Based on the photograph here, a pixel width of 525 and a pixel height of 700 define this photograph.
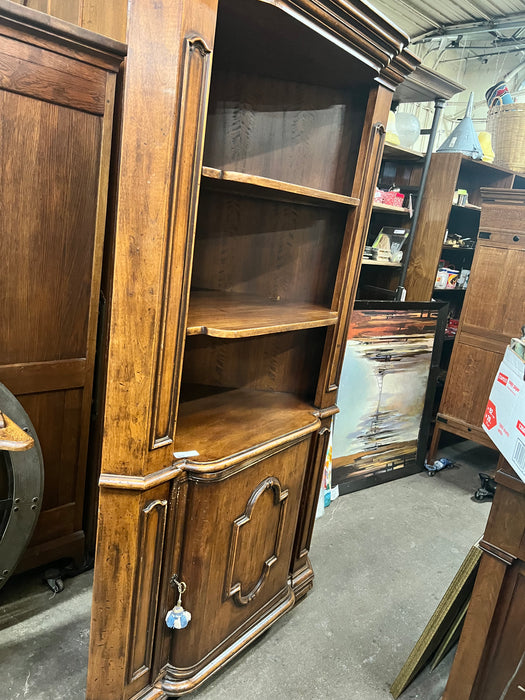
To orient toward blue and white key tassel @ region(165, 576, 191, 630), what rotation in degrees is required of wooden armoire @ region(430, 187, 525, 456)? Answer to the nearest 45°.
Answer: approximately 45° to its left

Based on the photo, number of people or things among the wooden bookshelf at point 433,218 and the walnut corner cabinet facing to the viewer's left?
0

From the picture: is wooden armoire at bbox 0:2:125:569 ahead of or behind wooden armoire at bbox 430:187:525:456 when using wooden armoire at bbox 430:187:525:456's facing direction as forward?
ahead

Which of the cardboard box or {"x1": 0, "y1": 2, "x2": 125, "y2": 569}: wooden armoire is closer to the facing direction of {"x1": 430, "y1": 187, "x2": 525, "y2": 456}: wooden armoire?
the wooden armoire

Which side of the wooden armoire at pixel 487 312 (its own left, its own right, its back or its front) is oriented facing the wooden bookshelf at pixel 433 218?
right

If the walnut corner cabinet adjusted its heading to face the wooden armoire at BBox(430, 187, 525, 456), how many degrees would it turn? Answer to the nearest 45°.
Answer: approximately 90° to its left

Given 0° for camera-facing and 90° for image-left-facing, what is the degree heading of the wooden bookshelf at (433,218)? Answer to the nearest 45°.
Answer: approximately 315°

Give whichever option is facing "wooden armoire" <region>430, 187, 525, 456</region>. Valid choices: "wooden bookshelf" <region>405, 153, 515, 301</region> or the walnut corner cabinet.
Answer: the wooden bookshelf

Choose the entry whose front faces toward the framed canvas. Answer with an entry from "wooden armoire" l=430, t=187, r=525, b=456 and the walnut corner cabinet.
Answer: the wooden armoire

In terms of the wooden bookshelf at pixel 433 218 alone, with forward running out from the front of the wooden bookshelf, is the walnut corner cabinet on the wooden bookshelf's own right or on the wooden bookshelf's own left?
on the wooden bookshelf's own right

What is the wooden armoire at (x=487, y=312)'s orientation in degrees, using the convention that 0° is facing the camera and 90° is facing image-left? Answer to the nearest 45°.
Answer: approximately 45°
